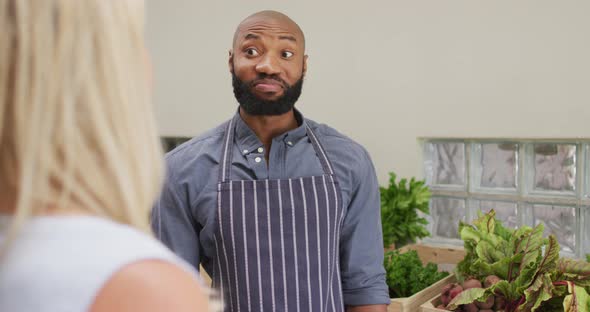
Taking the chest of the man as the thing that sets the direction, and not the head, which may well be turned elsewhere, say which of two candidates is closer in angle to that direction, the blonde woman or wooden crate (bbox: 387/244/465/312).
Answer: the blonde woman

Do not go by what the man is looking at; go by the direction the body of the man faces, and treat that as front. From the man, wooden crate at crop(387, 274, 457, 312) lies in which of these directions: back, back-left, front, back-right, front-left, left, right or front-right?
back-left

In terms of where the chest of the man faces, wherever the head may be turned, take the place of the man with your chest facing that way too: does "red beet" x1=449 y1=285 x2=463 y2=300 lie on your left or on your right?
on your left

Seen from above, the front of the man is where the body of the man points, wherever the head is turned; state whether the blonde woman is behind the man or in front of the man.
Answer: in front

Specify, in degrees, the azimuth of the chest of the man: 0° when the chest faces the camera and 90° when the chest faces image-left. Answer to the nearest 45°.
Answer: approximately 0°

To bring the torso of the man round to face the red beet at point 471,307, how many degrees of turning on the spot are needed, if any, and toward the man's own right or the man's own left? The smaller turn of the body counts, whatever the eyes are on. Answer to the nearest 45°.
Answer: approximately 135° to the man's own left

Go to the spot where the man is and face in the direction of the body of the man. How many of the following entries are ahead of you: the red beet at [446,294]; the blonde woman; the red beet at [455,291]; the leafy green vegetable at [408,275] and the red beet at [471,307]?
1

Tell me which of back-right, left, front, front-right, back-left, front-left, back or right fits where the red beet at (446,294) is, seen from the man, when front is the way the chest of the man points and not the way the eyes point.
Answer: back-left
